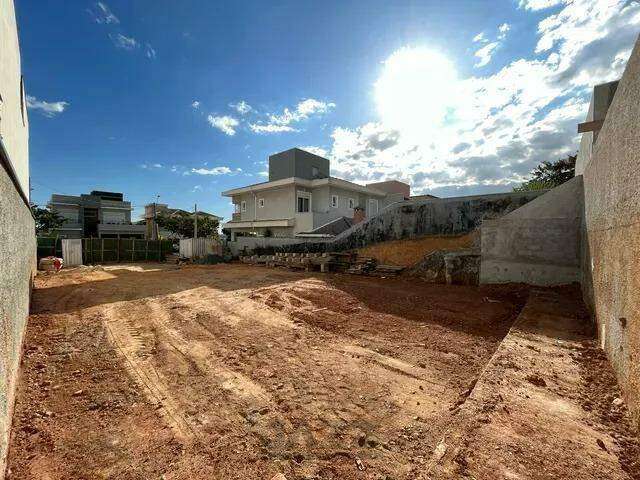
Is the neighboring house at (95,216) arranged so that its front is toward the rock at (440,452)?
yes

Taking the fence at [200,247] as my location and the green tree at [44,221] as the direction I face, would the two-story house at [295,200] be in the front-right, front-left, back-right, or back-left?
back-right

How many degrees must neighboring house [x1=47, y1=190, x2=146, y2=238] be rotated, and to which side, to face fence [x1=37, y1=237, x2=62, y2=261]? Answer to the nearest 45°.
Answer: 0° — it already faces it

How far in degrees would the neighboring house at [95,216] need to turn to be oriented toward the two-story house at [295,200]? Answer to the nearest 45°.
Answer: approximately 45° to its left

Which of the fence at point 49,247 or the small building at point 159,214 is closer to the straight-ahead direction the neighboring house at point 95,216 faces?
the fence

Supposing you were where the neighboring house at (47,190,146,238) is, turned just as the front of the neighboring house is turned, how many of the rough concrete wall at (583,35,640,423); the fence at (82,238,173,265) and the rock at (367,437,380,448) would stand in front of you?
3

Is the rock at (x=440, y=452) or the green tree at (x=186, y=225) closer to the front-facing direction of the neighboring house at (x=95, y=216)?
the rock

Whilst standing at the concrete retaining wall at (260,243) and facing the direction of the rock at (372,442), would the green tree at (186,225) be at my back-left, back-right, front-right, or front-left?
back-right

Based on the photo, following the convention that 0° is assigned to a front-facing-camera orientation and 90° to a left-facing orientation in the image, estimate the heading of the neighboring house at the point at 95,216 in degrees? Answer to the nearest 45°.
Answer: approximately 0°
